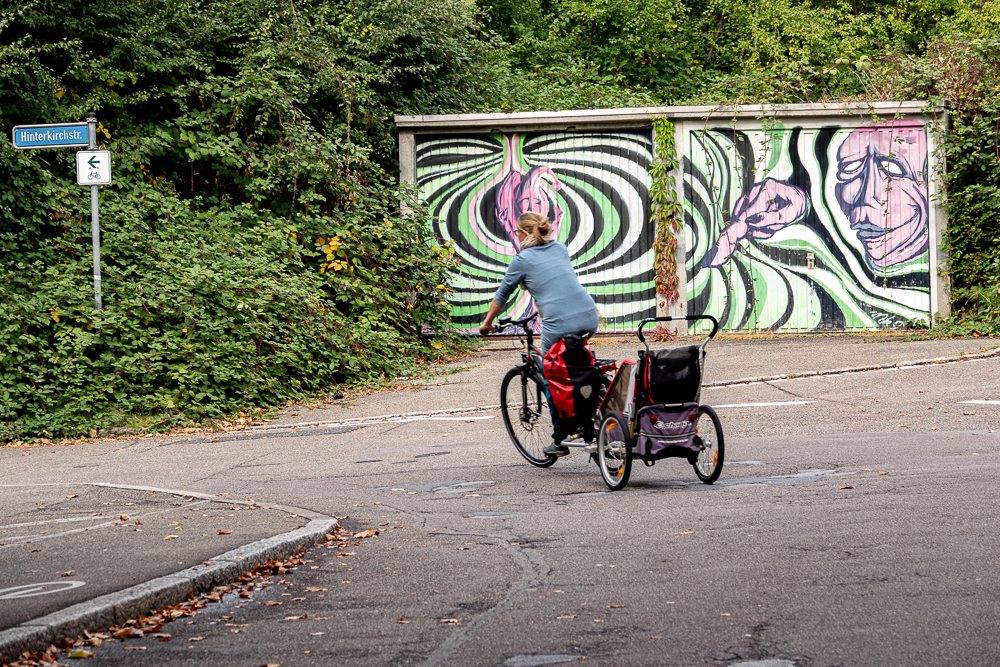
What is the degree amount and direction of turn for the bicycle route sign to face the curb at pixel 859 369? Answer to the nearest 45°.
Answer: approximately 90° to its left

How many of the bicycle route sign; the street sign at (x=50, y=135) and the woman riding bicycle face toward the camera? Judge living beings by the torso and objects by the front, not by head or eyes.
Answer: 2

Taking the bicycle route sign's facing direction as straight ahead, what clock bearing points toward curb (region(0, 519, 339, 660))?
The curb is roughly at 12 o'clock from the bicycle route sign.

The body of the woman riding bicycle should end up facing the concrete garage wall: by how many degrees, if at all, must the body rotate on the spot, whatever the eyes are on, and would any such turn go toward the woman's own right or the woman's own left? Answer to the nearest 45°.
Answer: approximately 45° to the woman's own right

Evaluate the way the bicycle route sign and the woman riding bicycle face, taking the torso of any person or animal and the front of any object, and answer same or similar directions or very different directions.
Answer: very different directions

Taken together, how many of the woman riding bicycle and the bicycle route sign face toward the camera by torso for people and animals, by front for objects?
1

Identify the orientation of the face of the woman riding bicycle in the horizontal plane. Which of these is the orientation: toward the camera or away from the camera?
away from the camera

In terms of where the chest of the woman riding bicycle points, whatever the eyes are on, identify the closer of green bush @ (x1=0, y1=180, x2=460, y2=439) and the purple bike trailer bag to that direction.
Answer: the green bush

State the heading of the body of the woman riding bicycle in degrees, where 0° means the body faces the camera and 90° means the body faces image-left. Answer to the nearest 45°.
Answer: approximately 135°

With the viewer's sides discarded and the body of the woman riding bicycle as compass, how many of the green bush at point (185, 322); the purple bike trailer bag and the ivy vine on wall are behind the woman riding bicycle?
1

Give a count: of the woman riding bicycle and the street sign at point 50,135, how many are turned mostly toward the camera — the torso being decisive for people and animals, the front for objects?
1

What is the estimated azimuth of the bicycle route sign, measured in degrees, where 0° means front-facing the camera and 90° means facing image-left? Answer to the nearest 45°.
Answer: approximately 0°
